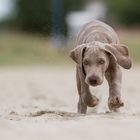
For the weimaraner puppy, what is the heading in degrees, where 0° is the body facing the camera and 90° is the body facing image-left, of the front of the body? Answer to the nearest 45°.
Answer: approximately 0°
